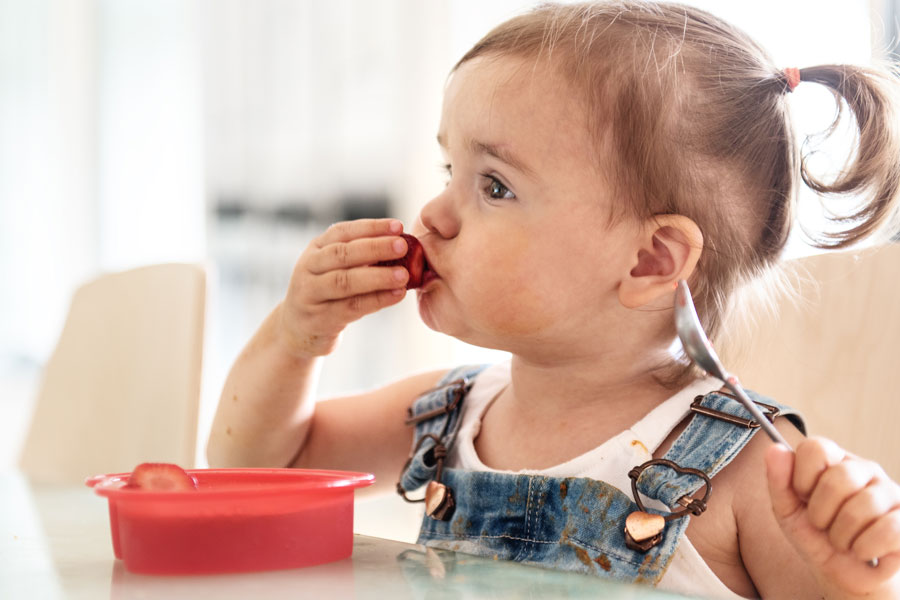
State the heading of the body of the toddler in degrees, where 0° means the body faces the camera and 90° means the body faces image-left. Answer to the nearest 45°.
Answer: approximately 45°

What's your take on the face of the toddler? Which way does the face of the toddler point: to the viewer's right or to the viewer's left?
to the viewer's left
